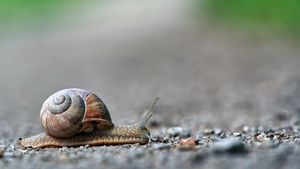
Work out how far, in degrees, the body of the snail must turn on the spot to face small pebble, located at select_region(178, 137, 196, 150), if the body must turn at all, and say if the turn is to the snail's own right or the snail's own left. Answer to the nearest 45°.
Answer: approximately 45° to the snail's own right

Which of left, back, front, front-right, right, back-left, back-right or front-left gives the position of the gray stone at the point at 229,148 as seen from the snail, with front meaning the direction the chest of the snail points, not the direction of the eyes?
front-right

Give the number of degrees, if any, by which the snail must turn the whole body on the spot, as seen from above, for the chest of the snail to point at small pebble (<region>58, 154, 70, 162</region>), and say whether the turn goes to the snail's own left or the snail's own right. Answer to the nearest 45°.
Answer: approximately 90° to the snail's own right

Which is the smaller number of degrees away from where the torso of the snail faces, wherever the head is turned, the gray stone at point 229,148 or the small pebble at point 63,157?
the gray stone

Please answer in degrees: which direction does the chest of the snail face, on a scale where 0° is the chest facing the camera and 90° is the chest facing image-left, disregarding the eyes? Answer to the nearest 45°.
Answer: approximately 270°
